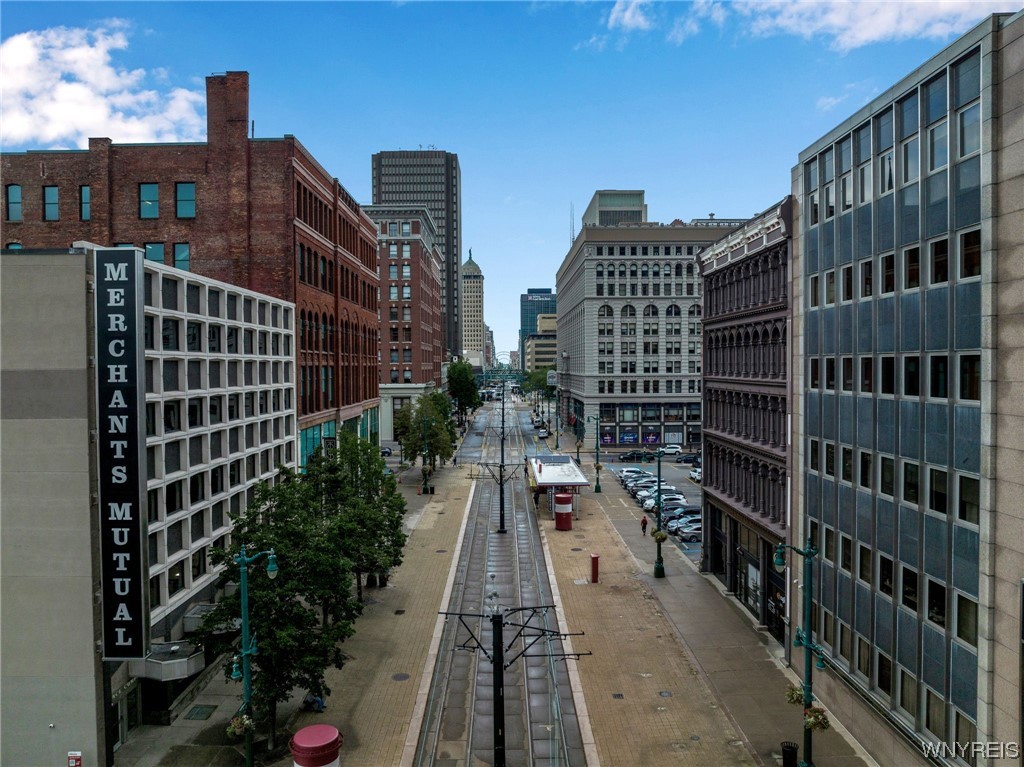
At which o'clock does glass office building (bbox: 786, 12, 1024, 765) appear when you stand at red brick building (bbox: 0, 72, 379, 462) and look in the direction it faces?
The glass office building is roughly at 2 o'clock from the red brick building.

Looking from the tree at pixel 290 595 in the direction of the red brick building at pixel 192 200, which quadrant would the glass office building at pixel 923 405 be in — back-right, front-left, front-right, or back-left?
back-right

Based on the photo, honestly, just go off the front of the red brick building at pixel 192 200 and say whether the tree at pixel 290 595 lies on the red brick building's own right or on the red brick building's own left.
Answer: on the red brick building's own right

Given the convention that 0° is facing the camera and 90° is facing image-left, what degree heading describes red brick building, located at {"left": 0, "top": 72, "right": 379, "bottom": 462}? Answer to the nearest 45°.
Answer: approximately 270°

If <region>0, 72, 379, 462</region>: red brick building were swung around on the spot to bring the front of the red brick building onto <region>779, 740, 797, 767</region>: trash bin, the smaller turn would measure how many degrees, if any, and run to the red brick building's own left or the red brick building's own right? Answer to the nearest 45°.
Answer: approximately 45° to the red brick building's own right
